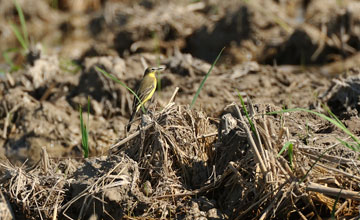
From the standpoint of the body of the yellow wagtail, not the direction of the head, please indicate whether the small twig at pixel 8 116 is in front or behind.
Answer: behind

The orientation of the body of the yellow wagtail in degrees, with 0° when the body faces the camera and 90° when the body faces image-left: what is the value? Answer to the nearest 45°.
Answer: approximately 270°

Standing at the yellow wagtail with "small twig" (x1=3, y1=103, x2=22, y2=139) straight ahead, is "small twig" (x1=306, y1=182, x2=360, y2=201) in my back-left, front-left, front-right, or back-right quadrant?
back-left

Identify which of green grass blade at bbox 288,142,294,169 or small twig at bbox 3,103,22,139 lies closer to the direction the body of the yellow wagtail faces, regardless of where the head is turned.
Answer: the green grass blade

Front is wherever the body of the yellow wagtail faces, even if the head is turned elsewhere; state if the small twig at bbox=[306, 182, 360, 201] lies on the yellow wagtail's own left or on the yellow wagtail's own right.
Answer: on the yellow wagtail's own right

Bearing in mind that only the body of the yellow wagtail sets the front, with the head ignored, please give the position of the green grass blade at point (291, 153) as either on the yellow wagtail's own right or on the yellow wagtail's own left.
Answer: on the yellow wagtail's own right

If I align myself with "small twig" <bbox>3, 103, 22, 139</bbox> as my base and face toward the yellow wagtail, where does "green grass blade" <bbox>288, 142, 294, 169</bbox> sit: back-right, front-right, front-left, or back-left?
front-right
